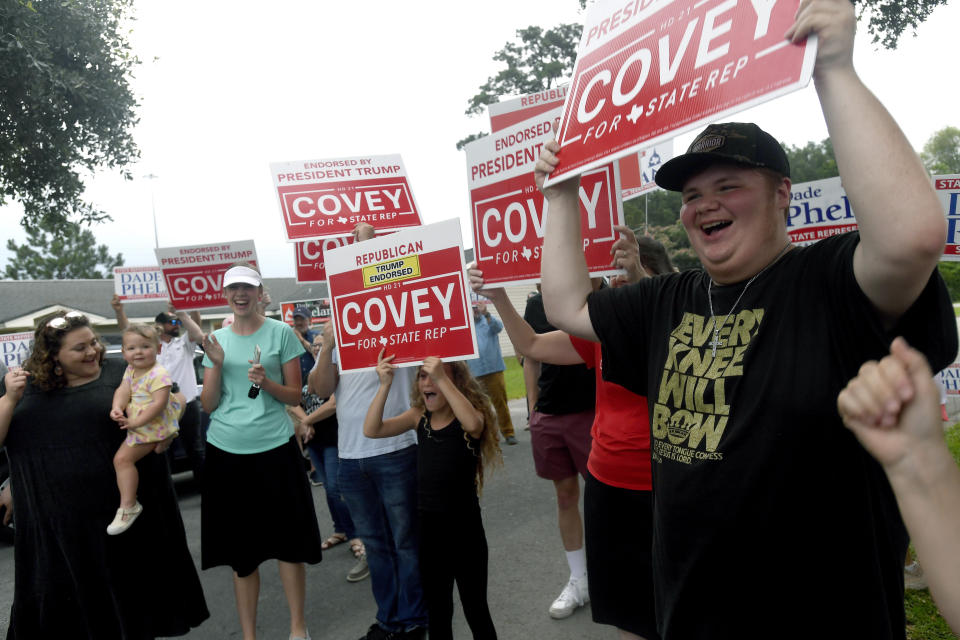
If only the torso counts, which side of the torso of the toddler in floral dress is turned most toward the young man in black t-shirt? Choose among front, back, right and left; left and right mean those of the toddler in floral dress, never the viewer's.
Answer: left

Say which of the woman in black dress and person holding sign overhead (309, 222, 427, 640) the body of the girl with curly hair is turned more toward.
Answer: the woman in black dress

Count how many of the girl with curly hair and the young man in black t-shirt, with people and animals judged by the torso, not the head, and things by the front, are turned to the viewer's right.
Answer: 0

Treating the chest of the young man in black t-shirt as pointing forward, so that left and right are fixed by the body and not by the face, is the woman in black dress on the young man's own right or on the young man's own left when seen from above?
on the young man's own right

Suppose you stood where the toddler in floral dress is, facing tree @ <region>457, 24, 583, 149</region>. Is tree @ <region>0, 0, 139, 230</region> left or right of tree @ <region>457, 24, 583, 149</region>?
left

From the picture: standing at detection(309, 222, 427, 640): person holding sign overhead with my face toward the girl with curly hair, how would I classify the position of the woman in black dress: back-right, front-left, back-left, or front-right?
back-right

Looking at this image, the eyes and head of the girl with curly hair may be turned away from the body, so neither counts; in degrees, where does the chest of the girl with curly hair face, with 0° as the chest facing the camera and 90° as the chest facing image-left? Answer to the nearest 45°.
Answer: approximately 45°

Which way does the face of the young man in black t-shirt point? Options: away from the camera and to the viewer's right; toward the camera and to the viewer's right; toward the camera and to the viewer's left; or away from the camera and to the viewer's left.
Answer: toward the camera and to the viewer's left

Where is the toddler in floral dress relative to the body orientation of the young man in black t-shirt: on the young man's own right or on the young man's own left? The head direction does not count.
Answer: on the young man's own right

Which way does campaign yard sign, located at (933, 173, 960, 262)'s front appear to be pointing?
toward the camera

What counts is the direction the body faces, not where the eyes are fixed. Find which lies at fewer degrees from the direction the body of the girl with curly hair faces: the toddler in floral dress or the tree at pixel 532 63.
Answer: the toddler in floral dress

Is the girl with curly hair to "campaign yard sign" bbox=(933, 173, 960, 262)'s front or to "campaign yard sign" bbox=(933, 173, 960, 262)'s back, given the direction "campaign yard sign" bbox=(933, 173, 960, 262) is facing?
to the front

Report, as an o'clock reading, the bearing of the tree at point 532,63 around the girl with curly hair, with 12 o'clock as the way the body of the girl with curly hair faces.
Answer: The tree is roughly at 5 o'clock from the girl with curly hair.

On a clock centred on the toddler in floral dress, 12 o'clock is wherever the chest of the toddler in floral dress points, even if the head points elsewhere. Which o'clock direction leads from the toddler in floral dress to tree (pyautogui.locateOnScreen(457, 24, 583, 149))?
The tree is roughly at 6 o'clock from the toddler in floral dress.

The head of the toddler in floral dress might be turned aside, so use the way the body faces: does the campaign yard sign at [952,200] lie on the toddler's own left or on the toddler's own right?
on the toddler's own left

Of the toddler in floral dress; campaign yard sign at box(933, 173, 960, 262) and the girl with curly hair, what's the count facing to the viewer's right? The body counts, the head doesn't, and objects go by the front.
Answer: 0

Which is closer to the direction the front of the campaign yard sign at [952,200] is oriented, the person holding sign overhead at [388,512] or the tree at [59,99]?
the person holding sign overhead
